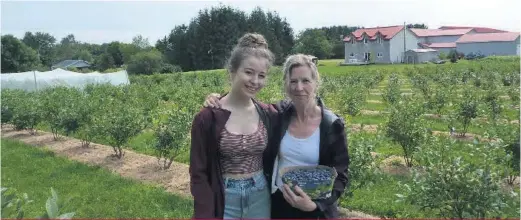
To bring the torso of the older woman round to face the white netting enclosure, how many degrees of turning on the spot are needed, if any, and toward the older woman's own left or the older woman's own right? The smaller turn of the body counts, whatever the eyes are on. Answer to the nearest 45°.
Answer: approximately 135° to the older woman's own right

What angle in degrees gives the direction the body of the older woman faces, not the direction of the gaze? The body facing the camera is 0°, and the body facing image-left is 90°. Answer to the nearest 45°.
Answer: approximately 0°
